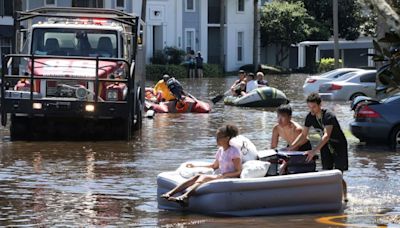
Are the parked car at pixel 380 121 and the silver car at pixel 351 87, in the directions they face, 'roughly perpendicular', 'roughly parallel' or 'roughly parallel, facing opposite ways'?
roughly parallel

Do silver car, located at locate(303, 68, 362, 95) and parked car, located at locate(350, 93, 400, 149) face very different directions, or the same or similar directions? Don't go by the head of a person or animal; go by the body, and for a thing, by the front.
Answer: same or similar directions

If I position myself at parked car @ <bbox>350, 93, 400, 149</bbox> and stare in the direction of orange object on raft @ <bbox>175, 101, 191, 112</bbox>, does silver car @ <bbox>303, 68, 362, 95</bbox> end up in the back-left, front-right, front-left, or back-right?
front-right
